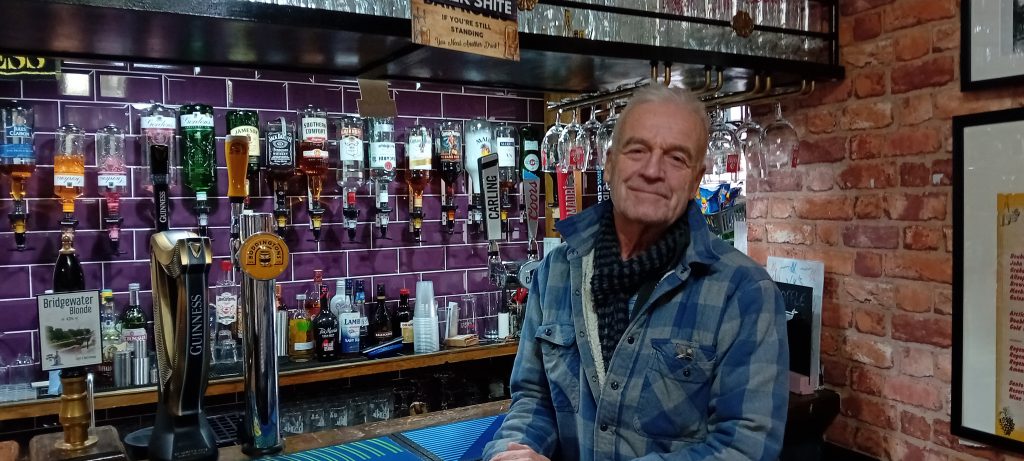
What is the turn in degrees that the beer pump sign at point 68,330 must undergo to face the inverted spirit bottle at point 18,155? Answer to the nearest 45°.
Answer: approximately 180°

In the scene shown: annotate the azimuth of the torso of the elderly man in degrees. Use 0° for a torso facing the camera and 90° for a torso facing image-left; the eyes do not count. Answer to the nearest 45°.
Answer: approximately 45°

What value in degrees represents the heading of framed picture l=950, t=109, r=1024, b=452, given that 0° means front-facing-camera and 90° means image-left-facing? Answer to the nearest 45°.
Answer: approximately 45°

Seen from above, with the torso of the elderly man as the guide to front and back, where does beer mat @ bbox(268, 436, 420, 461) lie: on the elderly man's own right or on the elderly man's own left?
on the elderly man's own right

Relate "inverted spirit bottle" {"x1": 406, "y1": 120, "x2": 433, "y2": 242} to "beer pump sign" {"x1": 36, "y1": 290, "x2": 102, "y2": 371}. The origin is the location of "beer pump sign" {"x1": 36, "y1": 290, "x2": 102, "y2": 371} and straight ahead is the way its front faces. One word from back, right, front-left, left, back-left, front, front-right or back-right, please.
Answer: back-left

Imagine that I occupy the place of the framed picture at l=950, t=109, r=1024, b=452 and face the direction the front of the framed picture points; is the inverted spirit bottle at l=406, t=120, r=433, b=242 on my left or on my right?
on my right

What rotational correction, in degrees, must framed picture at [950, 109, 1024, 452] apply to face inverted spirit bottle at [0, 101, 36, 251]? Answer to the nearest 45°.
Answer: approximately 45° to its right
